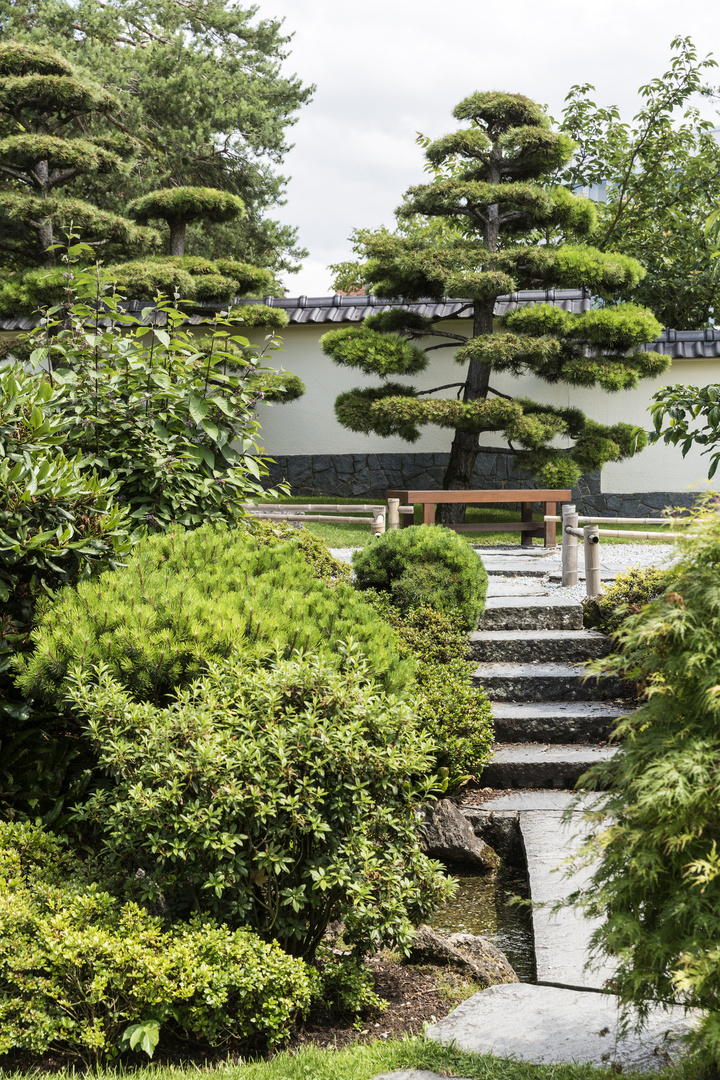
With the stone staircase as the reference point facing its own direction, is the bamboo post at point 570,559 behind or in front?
behind

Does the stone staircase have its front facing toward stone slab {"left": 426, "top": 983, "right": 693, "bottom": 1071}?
yes

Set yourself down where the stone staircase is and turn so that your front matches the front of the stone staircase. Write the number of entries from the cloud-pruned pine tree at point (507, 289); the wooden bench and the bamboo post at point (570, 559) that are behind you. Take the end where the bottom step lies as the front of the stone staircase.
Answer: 3

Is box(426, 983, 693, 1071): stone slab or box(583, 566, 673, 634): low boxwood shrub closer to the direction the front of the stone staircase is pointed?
the stone slab

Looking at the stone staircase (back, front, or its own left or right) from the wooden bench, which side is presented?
back

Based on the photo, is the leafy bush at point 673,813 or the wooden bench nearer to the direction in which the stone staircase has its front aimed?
the leafy bush

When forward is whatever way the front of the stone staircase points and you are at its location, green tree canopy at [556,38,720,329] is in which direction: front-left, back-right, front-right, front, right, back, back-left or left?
back

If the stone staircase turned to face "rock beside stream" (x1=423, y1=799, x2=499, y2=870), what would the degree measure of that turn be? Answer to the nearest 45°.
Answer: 0° — it already faces it

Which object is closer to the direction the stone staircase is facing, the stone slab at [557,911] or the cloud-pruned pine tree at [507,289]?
the stone slab

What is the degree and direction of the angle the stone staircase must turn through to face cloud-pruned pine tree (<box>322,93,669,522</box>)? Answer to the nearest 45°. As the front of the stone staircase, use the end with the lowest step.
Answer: approximately 180°

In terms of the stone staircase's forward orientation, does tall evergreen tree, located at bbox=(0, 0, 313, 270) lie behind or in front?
behind

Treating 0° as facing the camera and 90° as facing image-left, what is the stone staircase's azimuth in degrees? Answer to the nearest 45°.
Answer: approximately 0°
